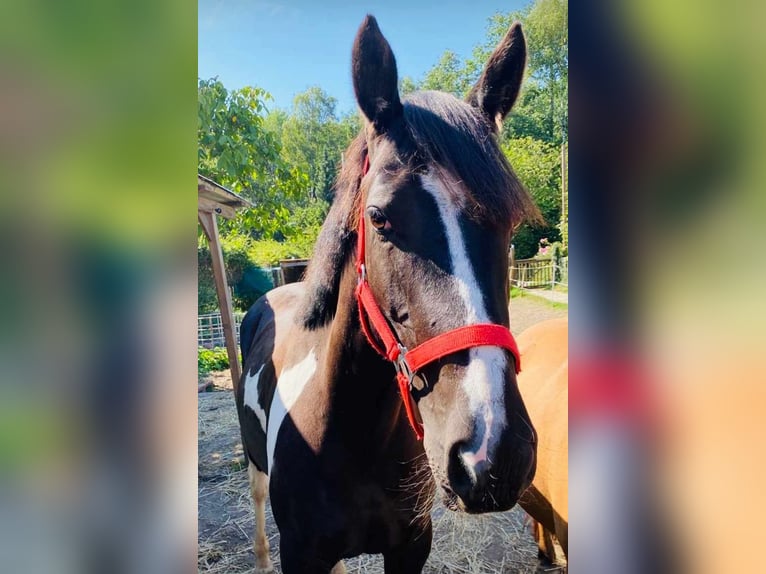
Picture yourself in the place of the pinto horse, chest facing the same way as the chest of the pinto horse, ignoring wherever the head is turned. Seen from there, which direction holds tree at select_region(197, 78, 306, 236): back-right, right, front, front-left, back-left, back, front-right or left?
back

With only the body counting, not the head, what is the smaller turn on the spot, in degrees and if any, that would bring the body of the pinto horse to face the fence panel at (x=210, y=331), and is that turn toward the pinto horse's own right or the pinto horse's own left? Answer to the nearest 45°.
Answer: approximately 180°

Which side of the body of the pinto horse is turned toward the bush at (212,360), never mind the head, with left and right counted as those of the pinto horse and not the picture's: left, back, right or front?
back

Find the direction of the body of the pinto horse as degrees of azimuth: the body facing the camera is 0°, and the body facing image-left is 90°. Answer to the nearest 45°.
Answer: approximately 315°

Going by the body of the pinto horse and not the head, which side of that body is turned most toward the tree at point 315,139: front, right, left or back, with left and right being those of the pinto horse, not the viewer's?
back
